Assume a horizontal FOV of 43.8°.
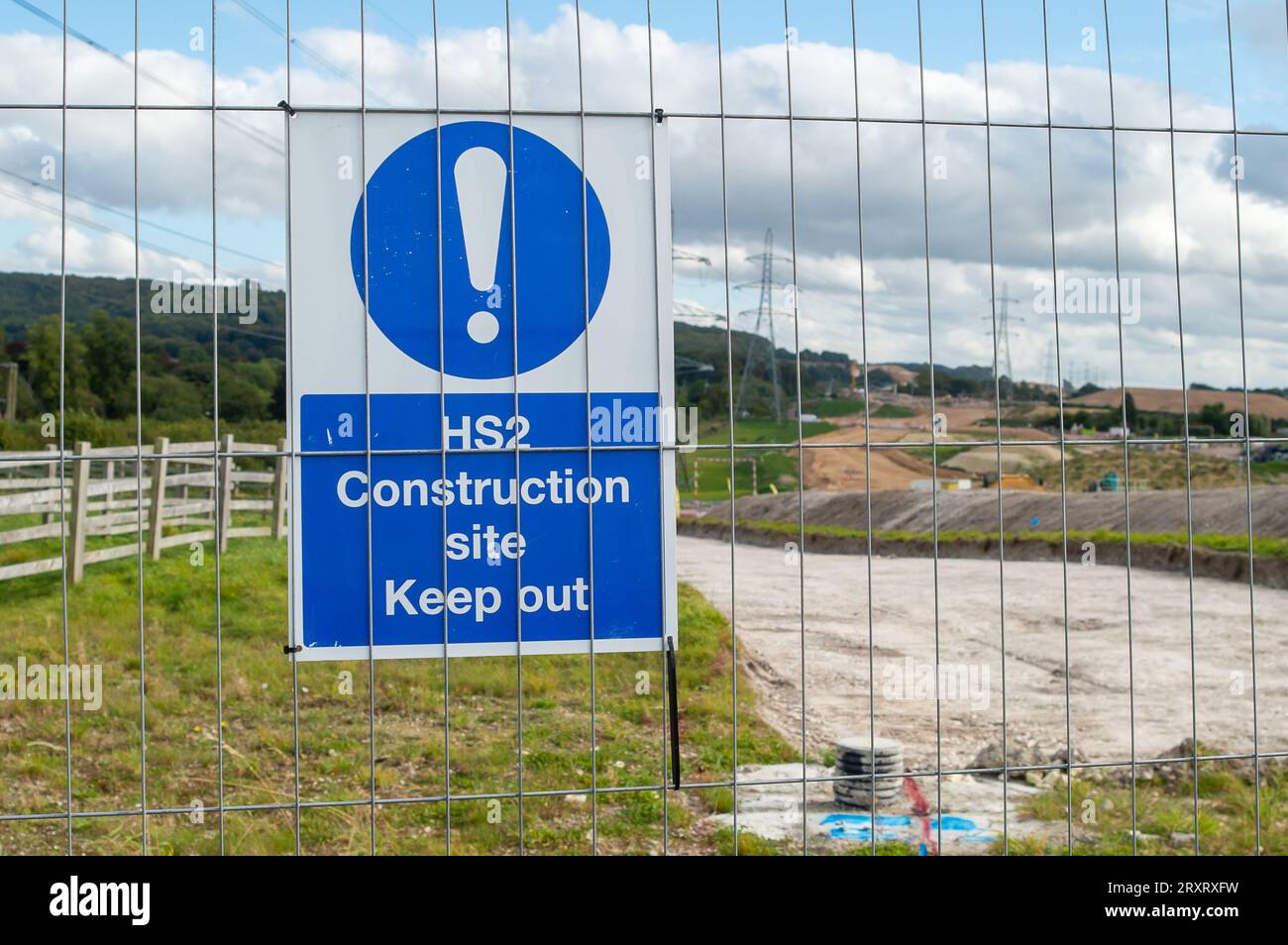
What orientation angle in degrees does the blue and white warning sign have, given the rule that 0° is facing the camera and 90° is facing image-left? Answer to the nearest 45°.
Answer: approximately 0°

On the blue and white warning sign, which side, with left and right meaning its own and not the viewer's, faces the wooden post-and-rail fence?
back

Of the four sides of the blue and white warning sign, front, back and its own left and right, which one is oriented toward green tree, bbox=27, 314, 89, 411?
back
